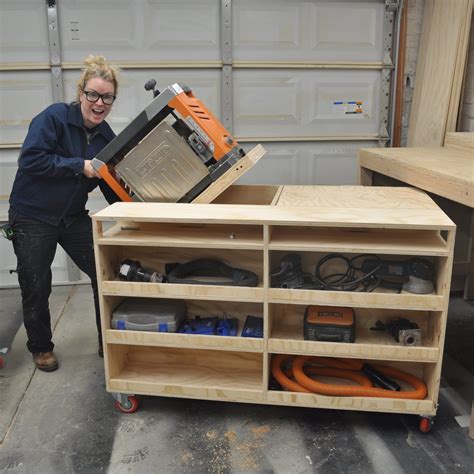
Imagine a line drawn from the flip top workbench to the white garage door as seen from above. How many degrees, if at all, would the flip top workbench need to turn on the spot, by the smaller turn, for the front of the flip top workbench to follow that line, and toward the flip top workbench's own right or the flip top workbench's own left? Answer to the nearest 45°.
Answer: approximately 180°

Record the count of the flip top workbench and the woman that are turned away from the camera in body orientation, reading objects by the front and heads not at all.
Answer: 0

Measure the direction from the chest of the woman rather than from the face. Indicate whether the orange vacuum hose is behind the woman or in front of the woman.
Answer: in front

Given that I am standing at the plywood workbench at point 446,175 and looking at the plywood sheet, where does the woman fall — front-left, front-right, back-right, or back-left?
back-left

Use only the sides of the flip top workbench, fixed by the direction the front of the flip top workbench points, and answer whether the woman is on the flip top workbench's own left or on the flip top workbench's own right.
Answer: on the flip top workbench's own right

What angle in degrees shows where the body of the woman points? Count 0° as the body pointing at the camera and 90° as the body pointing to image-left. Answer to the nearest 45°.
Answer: approximately 315°

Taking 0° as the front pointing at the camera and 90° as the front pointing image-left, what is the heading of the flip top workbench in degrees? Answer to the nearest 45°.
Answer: approximately 0°

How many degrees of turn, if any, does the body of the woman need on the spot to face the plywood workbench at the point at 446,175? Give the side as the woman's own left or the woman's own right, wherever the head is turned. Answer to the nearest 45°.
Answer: approximately 45° to the woman's own left
